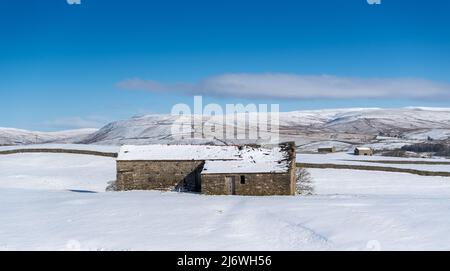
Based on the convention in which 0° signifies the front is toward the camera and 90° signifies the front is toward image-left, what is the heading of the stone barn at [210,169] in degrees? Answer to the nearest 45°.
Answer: approximately 0°
